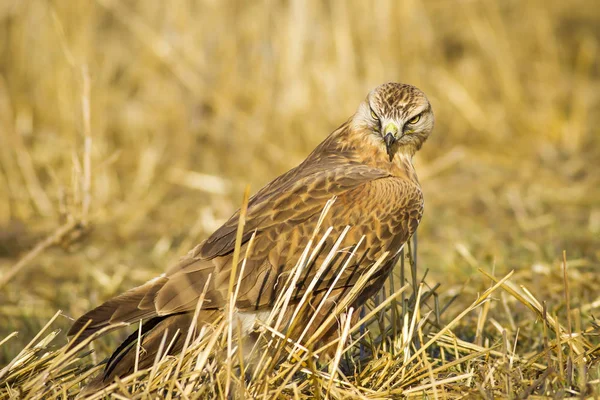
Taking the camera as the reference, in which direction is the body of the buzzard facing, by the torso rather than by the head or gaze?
to the viewer's right
